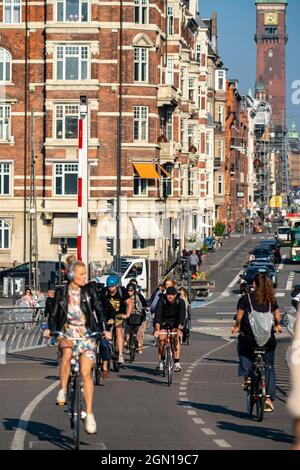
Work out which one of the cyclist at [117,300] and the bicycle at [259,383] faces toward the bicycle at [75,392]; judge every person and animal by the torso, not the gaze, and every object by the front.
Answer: the cyclist

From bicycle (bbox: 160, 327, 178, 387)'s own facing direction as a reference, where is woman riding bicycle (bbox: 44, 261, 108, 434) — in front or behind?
in front

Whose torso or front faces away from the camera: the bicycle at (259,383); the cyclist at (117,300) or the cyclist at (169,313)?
the bicycle

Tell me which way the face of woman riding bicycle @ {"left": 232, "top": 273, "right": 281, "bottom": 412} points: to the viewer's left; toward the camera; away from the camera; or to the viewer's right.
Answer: away from the camera

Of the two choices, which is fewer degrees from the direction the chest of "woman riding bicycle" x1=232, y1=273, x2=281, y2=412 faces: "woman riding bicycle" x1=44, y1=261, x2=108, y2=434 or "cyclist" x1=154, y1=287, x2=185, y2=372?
the cyclist

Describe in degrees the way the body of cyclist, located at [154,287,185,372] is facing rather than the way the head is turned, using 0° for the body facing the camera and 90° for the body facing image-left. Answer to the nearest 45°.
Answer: approximately 0°

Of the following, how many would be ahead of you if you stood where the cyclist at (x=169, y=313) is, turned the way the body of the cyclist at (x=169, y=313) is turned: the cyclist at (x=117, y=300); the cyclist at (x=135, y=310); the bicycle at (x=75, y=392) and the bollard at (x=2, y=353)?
1

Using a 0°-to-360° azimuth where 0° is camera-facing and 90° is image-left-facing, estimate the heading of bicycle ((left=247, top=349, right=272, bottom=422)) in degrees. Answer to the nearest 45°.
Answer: approximately 180°

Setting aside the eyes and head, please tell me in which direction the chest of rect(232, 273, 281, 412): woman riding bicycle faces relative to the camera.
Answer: away from the camera

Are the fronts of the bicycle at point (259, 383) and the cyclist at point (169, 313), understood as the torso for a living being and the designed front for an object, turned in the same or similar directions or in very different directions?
very different directions

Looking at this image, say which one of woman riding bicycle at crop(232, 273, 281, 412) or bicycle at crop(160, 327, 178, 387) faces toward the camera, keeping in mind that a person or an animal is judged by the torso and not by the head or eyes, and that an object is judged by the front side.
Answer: the bicycle

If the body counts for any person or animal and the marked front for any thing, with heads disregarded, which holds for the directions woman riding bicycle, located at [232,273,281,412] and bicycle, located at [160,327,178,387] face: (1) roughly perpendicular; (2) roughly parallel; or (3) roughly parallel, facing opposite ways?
roughly parallel, facing opposite ways

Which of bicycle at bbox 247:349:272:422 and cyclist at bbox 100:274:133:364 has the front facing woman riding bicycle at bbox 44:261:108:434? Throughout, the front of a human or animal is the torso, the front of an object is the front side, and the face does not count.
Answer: the cyclist

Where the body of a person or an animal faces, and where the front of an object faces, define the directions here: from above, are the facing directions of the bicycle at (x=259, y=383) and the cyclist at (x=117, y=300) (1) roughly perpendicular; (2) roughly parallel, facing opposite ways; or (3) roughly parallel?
roughly parallel, facing opposite ways

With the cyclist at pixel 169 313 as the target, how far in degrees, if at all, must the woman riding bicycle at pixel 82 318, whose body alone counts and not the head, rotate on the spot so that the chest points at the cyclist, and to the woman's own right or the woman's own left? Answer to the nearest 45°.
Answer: approximately 180°

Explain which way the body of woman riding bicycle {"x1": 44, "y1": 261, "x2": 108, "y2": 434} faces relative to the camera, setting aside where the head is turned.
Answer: toward the camera
